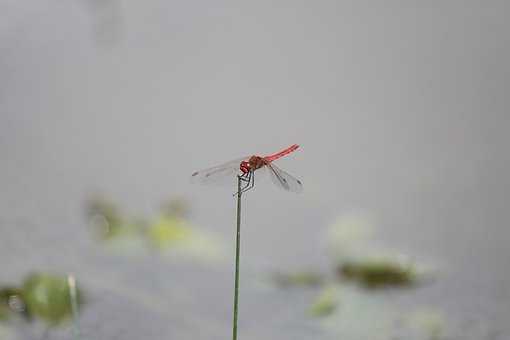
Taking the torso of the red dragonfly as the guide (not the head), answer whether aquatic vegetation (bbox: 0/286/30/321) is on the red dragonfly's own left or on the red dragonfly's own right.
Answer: on the red dragonfly's own right

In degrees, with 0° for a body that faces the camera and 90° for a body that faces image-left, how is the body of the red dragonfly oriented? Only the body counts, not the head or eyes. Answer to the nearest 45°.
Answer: approximately 45°
